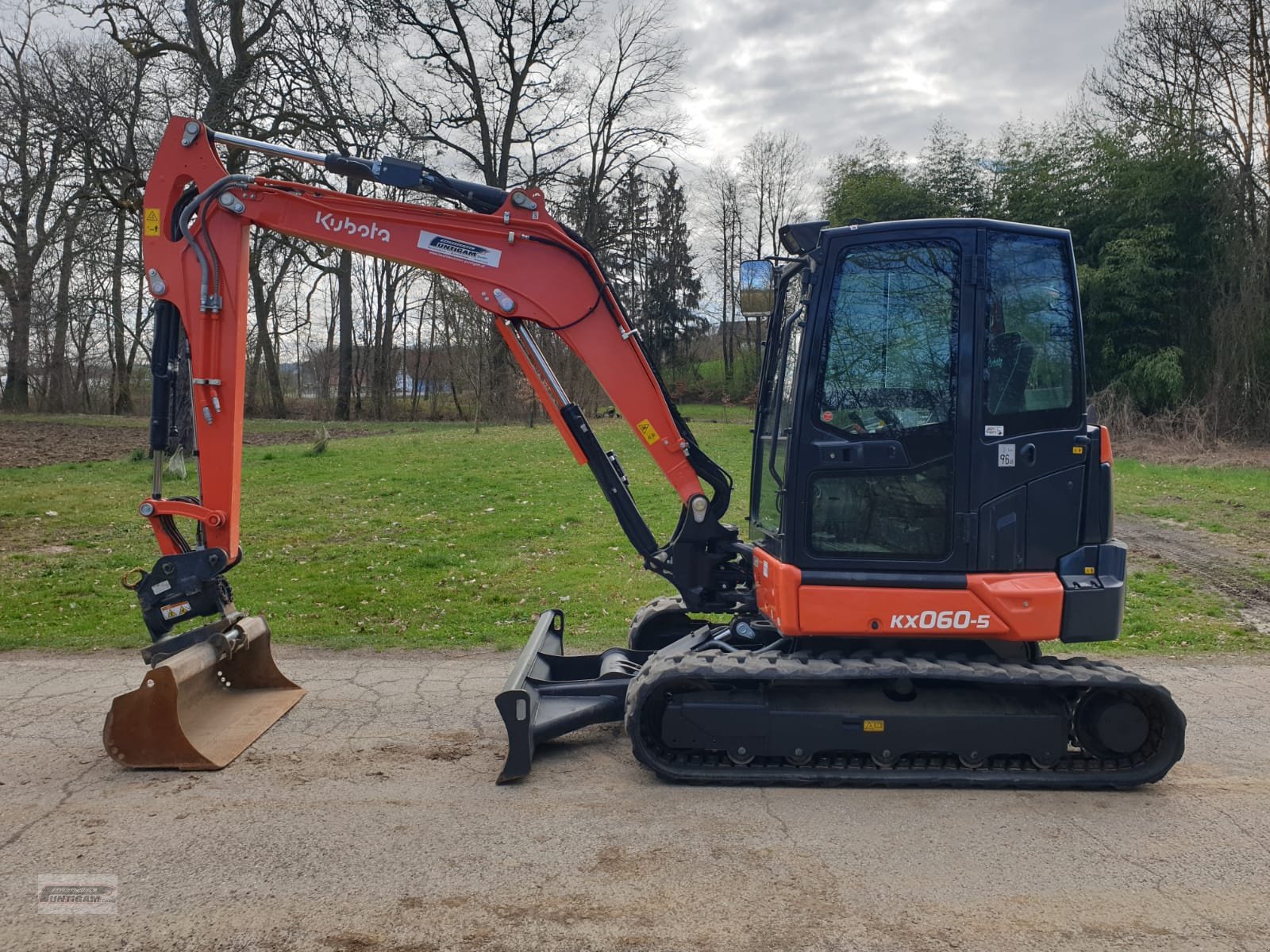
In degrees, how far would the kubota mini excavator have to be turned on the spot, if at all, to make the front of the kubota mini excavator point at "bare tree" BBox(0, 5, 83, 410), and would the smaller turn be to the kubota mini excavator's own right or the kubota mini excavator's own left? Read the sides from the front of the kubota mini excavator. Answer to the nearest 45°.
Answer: approximately 45° to the kubota mini excavator's own right

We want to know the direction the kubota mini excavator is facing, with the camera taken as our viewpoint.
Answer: facing to the left of the viewer
